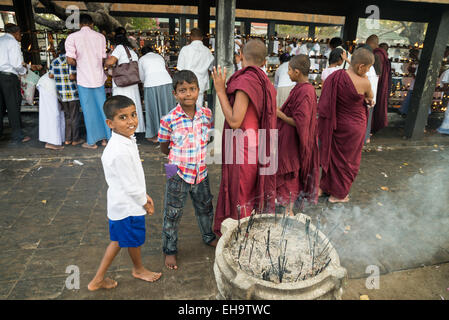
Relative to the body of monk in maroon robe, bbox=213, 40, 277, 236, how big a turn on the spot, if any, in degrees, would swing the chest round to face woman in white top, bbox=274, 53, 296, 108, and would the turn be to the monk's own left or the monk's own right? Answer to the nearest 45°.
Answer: approximately 45° to the monk's own right

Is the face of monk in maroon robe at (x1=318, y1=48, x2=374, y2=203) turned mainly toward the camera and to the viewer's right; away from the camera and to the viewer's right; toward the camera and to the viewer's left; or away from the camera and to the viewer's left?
away from the camera and to the viewer's right

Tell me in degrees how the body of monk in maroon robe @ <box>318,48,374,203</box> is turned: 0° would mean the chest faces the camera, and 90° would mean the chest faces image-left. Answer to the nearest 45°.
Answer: approximately 225°

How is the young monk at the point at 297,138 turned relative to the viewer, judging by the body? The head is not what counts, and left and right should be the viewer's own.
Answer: facing to the left of the viewer

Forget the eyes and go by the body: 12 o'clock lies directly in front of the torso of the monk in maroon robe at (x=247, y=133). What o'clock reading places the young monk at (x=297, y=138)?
The young monk is roughly at 3 o'clock from the monk in maroon robe.
